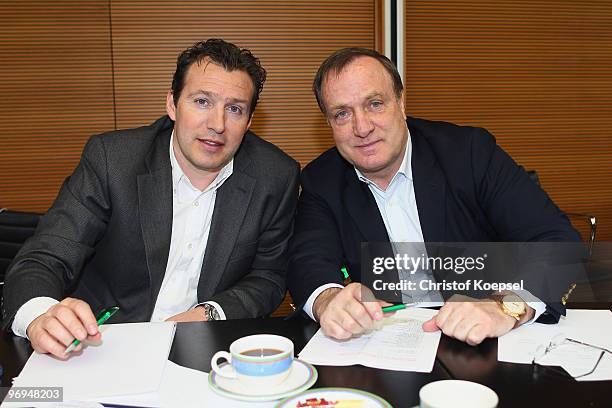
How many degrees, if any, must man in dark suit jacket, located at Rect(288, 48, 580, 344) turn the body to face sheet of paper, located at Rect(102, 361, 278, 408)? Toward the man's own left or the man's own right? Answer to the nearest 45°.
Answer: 0° — they already face it

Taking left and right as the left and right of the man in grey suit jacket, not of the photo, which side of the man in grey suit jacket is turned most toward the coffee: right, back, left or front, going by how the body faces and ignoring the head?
front

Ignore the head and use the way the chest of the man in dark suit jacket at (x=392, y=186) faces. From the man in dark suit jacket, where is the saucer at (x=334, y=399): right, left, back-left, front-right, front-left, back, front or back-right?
front

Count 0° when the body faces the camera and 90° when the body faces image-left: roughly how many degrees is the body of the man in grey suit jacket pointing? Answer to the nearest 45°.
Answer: approximately 0°

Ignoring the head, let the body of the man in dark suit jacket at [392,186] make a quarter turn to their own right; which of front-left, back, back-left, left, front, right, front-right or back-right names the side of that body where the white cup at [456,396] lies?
left

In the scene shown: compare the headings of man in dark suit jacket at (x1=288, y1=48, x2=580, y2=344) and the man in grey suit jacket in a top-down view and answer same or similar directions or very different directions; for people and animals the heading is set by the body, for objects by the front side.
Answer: same or similar directions

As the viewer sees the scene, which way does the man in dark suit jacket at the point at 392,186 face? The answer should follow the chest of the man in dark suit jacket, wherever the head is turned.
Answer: toward the camera

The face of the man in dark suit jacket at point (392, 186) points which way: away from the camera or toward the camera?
toward the camera

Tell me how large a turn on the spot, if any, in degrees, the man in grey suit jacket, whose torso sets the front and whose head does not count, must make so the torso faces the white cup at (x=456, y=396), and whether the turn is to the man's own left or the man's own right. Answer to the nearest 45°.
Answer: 0° — they already face it

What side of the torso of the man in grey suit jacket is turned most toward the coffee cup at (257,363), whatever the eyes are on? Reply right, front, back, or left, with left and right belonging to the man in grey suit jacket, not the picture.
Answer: front

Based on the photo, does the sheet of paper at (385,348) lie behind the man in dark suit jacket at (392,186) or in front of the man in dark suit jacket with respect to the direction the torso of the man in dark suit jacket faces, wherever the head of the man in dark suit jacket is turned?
in front

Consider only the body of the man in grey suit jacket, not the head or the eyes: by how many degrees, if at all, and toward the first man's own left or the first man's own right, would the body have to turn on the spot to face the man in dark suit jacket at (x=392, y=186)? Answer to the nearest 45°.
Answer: approximately 90° to the first man's own left

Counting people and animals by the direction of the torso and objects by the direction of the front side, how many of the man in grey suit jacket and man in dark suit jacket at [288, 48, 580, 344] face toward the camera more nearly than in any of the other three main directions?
2

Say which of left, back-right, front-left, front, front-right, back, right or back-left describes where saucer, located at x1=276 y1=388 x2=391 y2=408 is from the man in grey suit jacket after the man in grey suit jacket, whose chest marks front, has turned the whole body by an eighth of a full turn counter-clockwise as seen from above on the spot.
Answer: front-right
